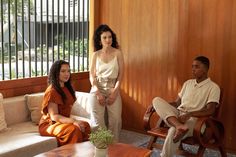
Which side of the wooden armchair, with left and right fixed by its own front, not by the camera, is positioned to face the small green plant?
front

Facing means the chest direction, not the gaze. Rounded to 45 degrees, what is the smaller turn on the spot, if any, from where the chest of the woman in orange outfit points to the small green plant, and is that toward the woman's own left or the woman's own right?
approximately 45° to the woman's own right

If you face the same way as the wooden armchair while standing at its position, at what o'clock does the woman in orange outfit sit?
The woman in orange outfit is roughly at 1 o'clock from the wooden armchair.

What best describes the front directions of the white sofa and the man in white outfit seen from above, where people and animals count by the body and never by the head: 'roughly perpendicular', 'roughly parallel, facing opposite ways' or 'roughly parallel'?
roughly perpendicular

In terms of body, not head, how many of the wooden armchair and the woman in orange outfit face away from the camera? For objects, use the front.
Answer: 0

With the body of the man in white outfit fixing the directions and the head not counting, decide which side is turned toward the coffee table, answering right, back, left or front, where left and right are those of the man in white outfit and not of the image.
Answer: front

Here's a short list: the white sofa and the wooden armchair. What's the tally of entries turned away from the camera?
0

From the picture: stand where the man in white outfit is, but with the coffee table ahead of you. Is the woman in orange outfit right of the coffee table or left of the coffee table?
right

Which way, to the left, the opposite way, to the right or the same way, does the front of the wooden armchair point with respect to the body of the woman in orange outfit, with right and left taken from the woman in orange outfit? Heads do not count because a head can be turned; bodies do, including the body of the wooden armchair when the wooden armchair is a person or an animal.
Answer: to the right

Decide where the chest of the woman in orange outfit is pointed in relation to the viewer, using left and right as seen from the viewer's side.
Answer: facing the viewer and to the right of the viewer

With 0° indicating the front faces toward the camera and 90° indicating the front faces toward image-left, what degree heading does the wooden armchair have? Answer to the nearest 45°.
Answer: approximately 45°

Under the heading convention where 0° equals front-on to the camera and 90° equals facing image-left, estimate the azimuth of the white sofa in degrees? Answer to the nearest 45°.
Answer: approximately 315°

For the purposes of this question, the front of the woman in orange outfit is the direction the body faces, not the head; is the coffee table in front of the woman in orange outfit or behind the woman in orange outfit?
in front

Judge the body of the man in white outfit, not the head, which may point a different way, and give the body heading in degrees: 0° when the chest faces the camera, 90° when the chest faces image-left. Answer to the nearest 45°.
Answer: approximately 45°
